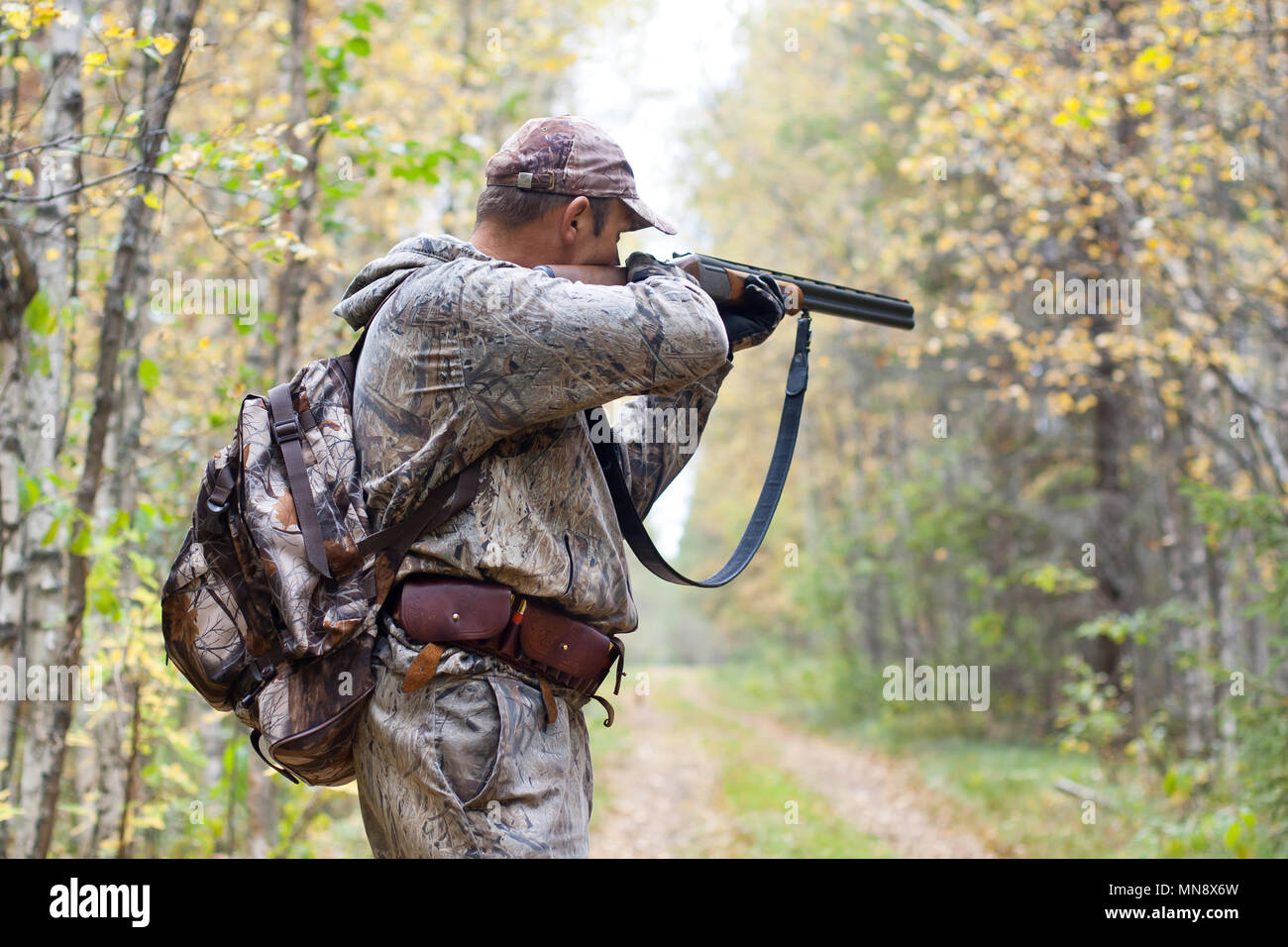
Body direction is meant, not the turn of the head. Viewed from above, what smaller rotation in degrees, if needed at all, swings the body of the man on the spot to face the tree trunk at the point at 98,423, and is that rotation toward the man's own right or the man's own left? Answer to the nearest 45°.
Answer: approximately 135° to the man's own left

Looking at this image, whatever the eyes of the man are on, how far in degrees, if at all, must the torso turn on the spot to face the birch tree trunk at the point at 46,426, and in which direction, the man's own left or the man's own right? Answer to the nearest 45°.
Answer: approximately 135° to the man's own left

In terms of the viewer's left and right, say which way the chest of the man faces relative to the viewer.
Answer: facing to the right of the viewer

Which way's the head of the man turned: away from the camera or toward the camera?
away from the camera
